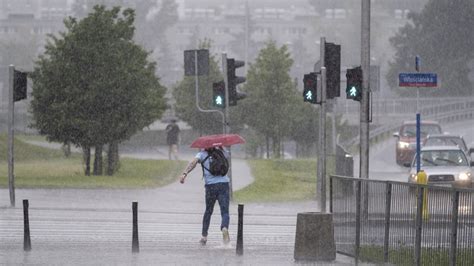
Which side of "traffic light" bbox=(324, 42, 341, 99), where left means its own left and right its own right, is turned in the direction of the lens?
back

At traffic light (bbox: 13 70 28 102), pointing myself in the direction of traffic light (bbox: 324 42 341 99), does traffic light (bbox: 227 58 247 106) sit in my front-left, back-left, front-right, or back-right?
front-left

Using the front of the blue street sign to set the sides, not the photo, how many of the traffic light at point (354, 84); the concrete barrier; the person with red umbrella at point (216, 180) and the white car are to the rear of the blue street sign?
1

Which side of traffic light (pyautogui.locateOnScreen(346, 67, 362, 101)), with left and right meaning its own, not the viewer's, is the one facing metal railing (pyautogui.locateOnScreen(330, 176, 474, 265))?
front

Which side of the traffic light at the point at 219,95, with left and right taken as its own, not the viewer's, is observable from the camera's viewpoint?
front

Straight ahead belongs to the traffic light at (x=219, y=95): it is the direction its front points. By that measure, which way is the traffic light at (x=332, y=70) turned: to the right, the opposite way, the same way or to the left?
the opposite way

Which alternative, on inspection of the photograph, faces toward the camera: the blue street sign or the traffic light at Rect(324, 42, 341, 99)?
the blue street sign

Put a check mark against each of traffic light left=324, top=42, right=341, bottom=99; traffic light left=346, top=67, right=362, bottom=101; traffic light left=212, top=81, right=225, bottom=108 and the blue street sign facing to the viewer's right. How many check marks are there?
0

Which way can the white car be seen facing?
toward the camera

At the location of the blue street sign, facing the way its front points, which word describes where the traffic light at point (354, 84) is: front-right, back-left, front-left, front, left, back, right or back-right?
front-right

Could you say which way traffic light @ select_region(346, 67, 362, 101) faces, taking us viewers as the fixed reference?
facing the viewer

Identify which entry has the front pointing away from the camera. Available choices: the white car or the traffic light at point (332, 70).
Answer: the traffic light
